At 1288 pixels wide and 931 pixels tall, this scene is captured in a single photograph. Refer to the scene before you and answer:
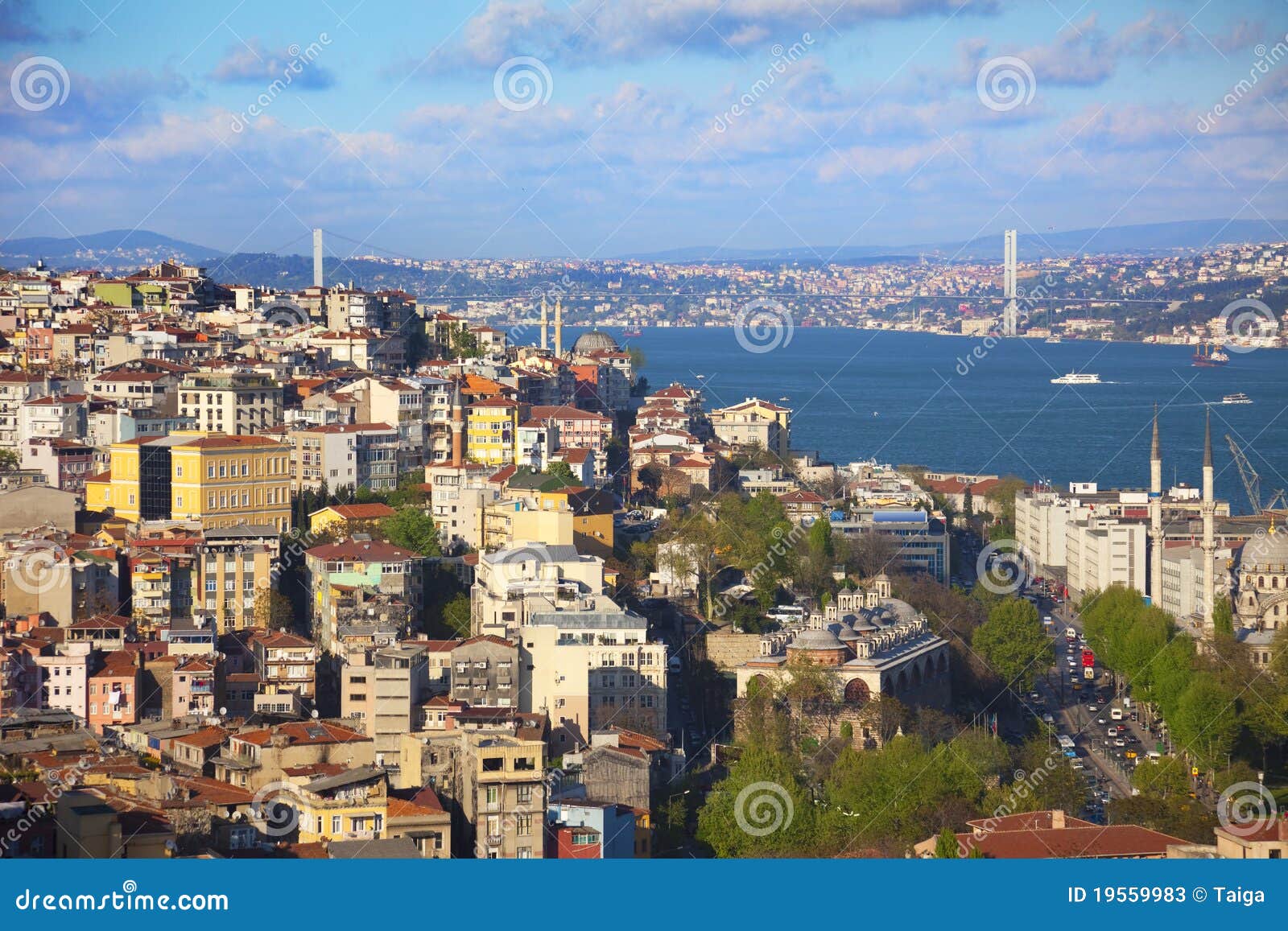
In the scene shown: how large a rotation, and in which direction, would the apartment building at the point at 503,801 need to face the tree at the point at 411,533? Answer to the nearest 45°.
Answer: approximately 180°

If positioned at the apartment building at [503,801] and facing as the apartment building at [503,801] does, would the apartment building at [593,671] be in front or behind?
behind

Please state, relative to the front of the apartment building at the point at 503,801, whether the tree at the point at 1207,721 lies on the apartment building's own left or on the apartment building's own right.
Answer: on the apartment building's own left

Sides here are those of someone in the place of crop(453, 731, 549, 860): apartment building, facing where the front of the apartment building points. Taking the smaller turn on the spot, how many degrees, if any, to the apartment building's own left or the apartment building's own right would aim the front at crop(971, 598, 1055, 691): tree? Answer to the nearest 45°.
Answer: approximately 135° to the apartment building's own left

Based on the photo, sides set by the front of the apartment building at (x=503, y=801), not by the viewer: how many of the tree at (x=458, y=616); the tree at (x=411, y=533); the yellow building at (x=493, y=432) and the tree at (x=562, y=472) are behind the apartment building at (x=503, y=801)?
4

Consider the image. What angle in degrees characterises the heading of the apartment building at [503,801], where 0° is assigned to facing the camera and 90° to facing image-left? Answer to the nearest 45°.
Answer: approximately 0°

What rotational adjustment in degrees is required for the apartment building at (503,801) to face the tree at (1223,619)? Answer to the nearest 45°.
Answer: approximately 135° to its left

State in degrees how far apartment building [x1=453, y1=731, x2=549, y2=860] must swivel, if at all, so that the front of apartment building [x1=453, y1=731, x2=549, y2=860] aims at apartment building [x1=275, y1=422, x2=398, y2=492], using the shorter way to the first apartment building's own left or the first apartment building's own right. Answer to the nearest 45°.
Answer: approximately 180°

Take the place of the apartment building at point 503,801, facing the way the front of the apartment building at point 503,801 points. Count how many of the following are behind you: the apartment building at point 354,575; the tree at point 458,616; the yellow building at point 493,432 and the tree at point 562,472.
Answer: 4

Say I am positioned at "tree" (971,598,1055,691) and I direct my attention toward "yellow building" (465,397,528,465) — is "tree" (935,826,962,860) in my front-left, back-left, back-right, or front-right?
back-left

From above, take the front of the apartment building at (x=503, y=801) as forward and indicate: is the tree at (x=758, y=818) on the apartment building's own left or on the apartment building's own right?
on the apartment building's own left

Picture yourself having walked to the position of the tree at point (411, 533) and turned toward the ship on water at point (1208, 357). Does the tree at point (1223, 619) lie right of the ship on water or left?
right

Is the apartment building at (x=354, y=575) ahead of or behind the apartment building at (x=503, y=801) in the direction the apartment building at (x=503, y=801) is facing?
behind
